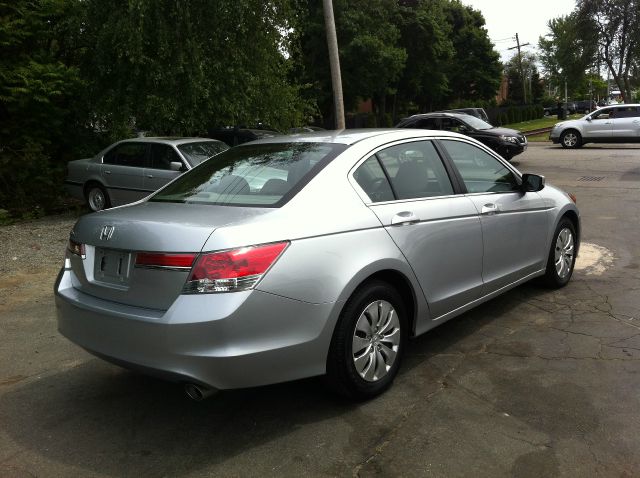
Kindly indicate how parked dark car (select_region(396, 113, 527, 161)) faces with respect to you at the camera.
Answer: facing the viewer and to the right of the viewer

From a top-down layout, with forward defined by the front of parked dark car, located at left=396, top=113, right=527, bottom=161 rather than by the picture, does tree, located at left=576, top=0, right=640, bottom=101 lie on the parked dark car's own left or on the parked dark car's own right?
on the parked dark car's own left

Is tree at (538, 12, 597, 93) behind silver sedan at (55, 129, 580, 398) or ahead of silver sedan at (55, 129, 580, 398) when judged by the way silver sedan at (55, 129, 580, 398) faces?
ahead

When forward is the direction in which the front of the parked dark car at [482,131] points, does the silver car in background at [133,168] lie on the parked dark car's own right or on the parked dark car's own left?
on the parked dark car's own right

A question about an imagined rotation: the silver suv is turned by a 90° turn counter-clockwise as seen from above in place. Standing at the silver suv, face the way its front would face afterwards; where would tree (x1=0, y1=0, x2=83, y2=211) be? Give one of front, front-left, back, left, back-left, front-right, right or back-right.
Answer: front-right

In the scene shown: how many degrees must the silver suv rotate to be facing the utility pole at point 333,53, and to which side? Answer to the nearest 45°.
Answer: approximately 45° to its left

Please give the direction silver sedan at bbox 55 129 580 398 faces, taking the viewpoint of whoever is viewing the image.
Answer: facing away from the viewer and to the right of the viewer

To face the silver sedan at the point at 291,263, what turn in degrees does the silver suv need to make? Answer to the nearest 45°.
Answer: approximately 90° to its left

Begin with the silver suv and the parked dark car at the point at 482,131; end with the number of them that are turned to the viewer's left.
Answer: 1

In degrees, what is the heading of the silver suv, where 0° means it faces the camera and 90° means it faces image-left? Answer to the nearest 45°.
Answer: approximately 90°

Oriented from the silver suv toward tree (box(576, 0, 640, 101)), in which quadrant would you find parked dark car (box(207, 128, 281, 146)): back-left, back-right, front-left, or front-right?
back-left

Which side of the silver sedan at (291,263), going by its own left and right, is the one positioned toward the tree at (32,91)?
left

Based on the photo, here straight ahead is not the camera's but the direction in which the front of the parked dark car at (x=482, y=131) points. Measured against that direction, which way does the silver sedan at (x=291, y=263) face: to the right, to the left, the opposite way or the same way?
to the left

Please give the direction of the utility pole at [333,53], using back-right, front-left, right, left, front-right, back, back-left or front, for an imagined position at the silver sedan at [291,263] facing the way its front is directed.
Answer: front-left

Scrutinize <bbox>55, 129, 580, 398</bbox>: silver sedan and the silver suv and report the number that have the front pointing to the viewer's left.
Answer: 1

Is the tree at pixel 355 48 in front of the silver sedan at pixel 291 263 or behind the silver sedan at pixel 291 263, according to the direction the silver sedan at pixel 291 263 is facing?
in front

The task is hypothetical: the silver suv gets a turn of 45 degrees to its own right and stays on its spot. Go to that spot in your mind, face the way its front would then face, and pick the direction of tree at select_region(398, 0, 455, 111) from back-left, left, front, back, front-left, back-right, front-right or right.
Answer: front

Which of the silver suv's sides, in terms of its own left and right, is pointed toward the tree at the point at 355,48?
front

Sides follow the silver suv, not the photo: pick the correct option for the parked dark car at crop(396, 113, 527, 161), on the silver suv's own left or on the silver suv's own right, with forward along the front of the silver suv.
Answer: on the silver suv's own left

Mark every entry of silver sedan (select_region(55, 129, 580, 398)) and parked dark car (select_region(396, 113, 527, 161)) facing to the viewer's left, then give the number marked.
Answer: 0
